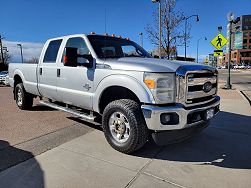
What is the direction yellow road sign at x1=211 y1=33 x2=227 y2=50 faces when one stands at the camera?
facing the viewer

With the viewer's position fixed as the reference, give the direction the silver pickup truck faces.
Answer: facing the viewer and to the right of the viewer

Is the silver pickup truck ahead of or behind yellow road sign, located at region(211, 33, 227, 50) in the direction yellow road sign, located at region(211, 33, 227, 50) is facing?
ahead

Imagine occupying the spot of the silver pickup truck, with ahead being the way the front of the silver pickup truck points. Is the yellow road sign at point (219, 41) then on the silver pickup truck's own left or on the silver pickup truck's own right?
on the silver pickup truck's own left

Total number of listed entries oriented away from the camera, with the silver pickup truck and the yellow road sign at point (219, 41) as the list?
0
